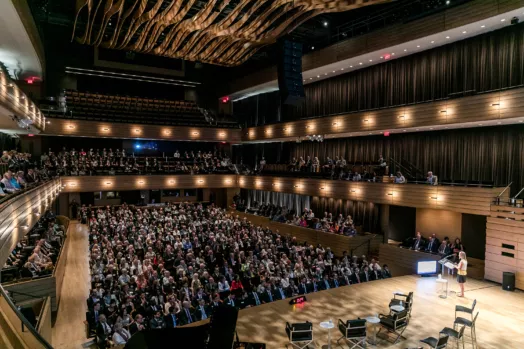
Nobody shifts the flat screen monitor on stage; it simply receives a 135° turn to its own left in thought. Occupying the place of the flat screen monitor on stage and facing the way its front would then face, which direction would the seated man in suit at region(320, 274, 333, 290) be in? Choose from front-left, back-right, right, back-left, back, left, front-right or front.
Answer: back

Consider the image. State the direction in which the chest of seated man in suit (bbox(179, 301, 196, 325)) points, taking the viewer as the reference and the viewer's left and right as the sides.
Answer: facing the viewer and to the right of the viewer

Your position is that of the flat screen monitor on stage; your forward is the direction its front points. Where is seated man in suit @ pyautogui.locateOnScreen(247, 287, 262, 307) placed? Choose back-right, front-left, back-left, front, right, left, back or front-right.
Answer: front-right

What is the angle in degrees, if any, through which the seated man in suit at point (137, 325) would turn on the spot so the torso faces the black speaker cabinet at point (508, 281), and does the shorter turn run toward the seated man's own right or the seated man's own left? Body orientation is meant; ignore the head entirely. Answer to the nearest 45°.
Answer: approximately 45° to the seated man's own left

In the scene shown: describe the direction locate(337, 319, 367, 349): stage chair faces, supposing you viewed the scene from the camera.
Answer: facing away from the viewer and to the left of the viewer

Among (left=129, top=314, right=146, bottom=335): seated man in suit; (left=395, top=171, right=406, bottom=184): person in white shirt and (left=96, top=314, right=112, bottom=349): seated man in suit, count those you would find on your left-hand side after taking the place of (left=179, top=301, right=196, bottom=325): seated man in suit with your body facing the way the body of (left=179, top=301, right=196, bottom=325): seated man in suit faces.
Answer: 1

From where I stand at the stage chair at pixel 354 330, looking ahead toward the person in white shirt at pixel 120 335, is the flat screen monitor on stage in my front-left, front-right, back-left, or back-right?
back-right

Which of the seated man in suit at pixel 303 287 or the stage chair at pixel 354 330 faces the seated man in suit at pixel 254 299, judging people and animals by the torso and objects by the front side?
the stage chair

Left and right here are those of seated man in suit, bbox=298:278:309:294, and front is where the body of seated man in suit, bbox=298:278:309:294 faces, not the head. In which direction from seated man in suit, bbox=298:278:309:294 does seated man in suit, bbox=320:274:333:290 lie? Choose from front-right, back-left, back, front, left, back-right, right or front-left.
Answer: left

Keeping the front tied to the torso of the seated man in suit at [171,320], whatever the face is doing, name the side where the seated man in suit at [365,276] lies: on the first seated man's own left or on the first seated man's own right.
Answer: on the first seated man's own left

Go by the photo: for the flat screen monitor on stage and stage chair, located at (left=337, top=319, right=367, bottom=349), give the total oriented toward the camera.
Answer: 1

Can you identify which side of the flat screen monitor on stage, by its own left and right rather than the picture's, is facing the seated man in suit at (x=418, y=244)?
back

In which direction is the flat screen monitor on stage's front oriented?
toward the camera

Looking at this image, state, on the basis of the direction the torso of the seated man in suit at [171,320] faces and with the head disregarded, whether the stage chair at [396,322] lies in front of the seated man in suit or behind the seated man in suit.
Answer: in front
